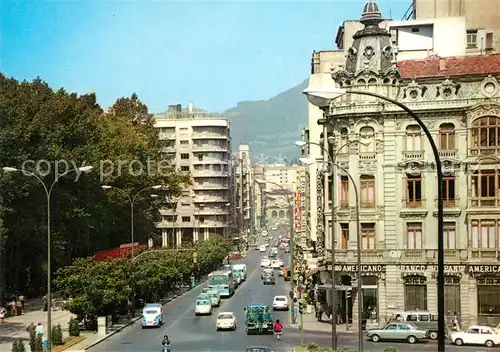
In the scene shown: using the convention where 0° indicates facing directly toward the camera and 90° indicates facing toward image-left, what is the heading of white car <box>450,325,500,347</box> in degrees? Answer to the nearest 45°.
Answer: approximately 90°

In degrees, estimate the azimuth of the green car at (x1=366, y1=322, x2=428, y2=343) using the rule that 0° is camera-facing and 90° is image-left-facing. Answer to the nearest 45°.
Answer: approximately 90°

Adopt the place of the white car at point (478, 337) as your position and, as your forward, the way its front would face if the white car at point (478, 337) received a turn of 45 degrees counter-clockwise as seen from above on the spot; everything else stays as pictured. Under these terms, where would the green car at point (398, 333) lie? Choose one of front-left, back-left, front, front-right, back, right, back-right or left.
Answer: front-right
